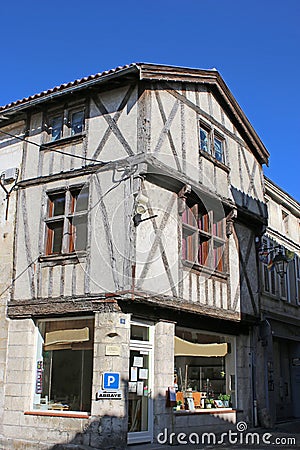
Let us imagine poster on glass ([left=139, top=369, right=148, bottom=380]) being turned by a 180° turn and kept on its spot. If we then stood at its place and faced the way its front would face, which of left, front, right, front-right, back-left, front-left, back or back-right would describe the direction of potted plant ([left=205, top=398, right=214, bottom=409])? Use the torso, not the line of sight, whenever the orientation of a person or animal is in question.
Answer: front-right

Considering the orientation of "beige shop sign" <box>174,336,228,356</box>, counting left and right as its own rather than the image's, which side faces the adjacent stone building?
left

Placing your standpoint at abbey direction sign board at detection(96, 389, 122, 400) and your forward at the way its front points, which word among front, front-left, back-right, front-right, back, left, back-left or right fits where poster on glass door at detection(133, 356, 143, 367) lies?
back-left

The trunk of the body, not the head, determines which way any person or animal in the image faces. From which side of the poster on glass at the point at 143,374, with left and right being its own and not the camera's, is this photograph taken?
front

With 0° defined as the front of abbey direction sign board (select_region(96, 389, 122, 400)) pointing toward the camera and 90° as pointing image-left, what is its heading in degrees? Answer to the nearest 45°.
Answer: approximately 0°

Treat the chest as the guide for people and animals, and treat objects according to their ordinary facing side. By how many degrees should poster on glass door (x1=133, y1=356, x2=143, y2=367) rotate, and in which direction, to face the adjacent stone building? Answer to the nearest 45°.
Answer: approximately 135° to its left

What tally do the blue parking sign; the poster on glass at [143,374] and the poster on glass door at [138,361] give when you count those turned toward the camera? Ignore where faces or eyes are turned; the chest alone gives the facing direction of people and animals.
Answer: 3

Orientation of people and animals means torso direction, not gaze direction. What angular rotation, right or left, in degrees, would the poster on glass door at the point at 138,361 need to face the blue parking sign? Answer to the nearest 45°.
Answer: approximately 45° to its right

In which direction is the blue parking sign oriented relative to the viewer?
toward the camera

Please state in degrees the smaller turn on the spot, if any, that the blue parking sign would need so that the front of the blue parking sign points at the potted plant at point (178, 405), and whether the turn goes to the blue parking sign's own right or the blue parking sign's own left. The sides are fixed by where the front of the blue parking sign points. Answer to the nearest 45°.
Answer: approximately 135° to the blue parking sign's own left

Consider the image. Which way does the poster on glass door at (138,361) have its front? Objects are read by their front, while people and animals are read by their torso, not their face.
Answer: toward the camera

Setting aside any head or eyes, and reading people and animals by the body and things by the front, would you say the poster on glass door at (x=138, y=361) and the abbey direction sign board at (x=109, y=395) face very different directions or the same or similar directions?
same or similar directions
